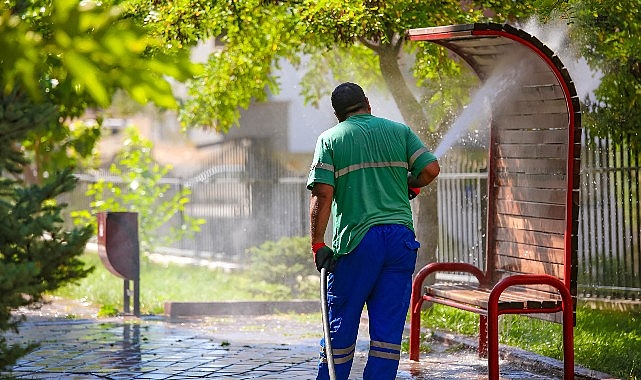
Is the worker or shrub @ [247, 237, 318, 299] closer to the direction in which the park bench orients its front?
the worker

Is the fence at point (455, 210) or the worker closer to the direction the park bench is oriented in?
the worker

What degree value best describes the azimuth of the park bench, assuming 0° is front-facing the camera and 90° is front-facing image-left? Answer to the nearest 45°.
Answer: approximately 45°

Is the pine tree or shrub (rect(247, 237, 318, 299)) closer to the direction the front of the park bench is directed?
the pine tree

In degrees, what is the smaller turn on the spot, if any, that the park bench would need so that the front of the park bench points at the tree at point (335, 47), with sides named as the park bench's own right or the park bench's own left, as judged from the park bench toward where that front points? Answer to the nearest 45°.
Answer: approximately 90° to the park bench's own right

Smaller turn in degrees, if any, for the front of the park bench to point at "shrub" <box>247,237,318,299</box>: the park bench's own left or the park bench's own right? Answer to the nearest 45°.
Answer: approximately 90° to the park bench's own right

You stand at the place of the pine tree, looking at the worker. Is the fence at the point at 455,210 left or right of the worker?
left

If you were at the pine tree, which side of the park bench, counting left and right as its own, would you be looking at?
front

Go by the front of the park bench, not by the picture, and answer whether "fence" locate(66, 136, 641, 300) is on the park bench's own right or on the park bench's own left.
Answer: on the park bench's own right

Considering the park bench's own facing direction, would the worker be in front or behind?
in front
